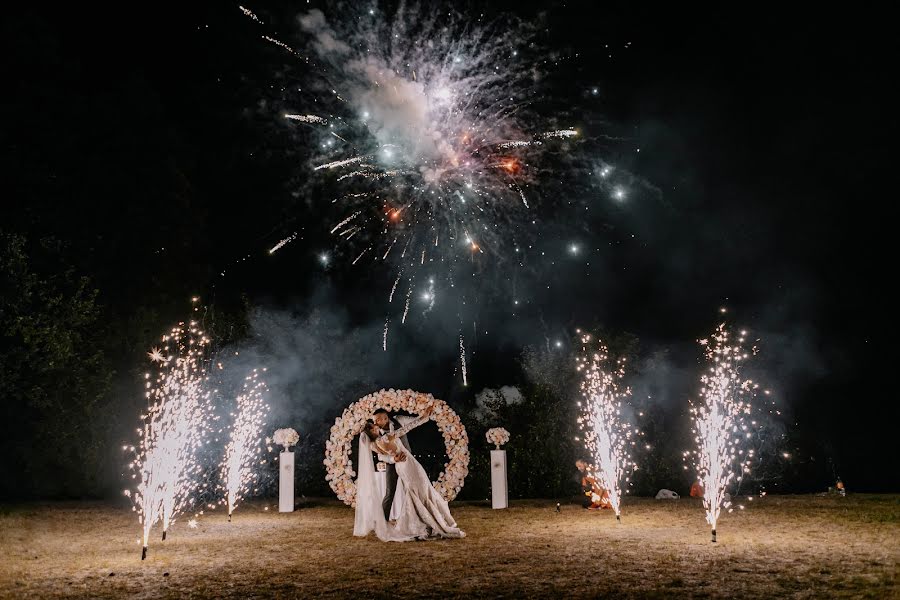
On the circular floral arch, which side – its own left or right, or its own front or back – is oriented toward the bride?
front

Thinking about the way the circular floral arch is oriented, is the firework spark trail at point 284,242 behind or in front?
behind

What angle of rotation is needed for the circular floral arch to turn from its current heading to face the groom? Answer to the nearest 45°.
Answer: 0° — it already faces them
